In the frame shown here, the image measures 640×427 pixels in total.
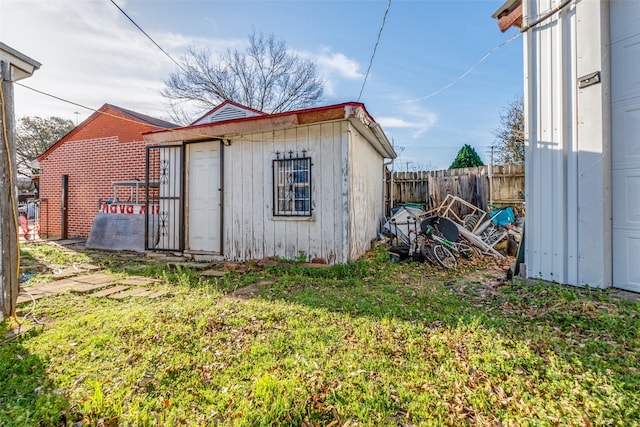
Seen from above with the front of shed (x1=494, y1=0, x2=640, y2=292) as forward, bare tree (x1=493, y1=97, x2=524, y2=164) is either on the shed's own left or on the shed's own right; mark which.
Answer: on the shed's own right

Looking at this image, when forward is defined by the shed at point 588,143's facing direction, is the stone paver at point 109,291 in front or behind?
in front

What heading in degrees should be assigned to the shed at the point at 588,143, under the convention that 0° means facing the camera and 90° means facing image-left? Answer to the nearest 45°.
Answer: approximately 45°

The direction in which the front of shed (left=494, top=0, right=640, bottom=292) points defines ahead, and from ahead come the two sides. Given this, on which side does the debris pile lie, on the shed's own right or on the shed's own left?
on the shed's own right

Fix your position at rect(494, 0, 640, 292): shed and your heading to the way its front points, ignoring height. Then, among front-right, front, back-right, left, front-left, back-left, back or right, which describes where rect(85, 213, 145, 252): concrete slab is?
front-right

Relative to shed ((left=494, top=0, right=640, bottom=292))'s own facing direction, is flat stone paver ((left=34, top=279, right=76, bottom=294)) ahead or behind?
ahead
